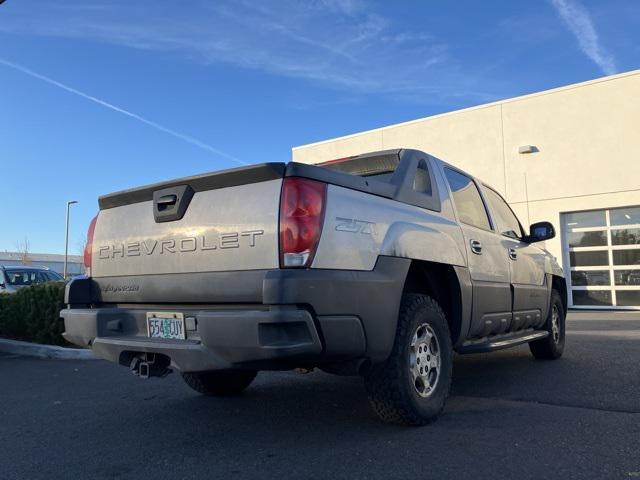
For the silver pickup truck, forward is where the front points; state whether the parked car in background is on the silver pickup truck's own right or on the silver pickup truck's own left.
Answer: on the silver pickup truck's own left

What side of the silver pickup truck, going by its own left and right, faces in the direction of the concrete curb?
left

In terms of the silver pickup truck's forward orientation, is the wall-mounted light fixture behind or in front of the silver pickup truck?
in front

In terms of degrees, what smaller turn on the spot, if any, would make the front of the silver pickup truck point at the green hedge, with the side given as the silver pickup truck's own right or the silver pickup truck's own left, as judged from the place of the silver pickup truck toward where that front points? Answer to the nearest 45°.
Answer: approximately 90° to the silver pickup truck's own left

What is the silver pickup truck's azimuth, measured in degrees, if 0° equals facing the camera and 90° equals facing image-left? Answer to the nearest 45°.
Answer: approximately 225°

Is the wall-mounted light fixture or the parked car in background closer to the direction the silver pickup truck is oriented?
the wall-mounted light fixture
